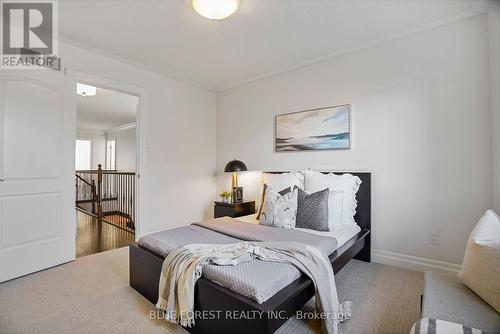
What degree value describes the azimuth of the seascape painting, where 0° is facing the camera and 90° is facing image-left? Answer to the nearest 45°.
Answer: approximately 45°

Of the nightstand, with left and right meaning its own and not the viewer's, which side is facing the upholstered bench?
left

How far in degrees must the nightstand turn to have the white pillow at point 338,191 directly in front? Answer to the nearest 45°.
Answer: approximately 90° to its left

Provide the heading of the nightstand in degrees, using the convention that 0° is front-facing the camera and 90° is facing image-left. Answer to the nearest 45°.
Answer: approximately 45°

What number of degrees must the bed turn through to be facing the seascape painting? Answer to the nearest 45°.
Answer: approximately 180°

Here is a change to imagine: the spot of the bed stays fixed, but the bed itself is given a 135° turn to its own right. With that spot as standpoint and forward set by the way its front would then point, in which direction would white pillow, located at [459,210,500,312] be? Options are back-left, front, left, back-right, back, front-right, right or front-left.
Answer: right

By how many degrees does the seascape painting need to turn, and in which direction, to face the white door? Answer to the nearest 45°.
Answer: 0° — it already faces it

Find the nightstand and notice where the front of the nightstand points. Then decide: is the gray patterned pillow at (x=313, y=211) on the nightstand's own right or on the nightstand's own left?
on the nightstand's own left
